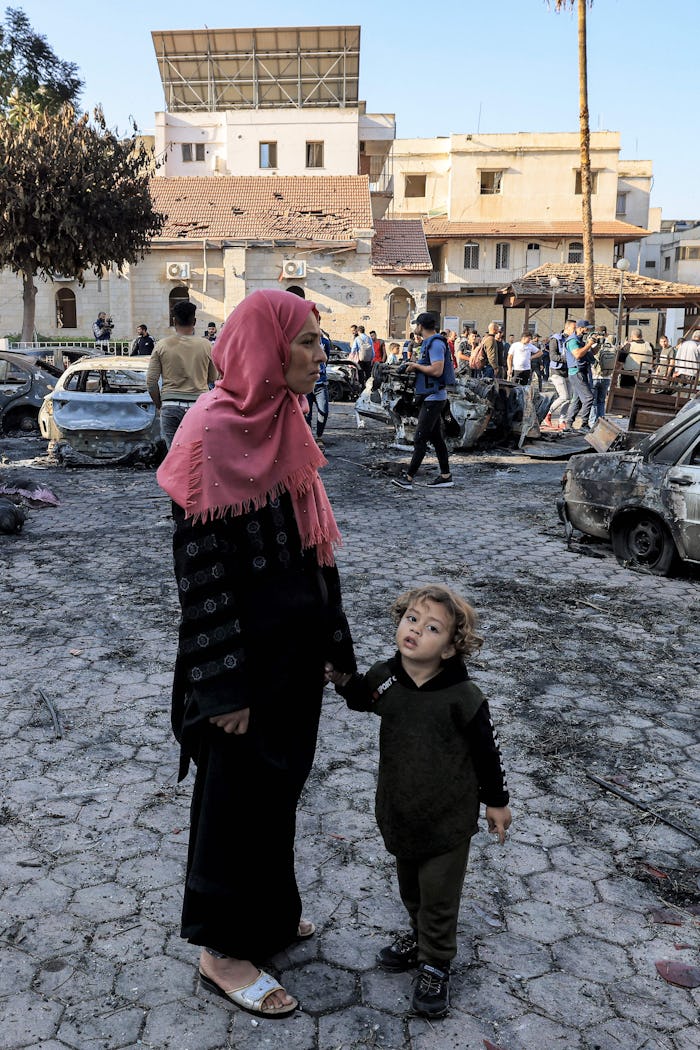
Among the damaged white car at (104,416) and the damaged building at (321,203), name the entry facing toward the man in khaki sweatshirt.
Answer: the damaged building

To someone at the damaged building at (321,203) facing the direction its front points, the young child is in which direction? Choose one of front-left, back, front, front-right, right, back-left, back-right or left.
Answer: front

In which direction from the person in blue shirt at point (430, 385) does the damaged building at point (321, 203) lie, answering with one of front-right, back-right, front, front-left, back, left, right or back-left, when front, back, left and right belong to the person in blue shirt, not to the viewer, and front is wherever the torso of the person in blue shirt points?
right

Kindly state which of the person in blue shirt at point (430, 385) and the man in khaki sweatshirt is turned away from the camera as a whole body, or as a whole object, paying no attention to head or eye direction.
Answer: the man in khaki sweatshirt

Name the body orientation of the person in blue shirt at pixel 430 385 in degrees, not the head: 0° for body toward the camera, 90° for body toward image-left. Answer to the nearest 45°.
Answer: approximately 90°

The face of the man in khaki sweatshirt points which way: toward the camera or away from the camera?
away from the camera

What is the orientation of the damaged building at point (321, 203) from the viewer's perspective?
toward the camera

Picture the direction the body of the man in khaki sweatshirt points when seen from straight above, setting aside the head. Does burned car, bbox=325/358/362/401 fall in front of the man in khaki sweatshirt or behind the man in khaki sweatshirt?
in front

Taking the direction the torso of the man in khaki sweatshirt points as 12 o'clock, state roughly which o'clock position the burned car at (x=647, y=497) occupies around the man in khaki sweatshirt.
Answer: The burned car is roughly at 4 o'clock from the man in khaki sweatshirt.
